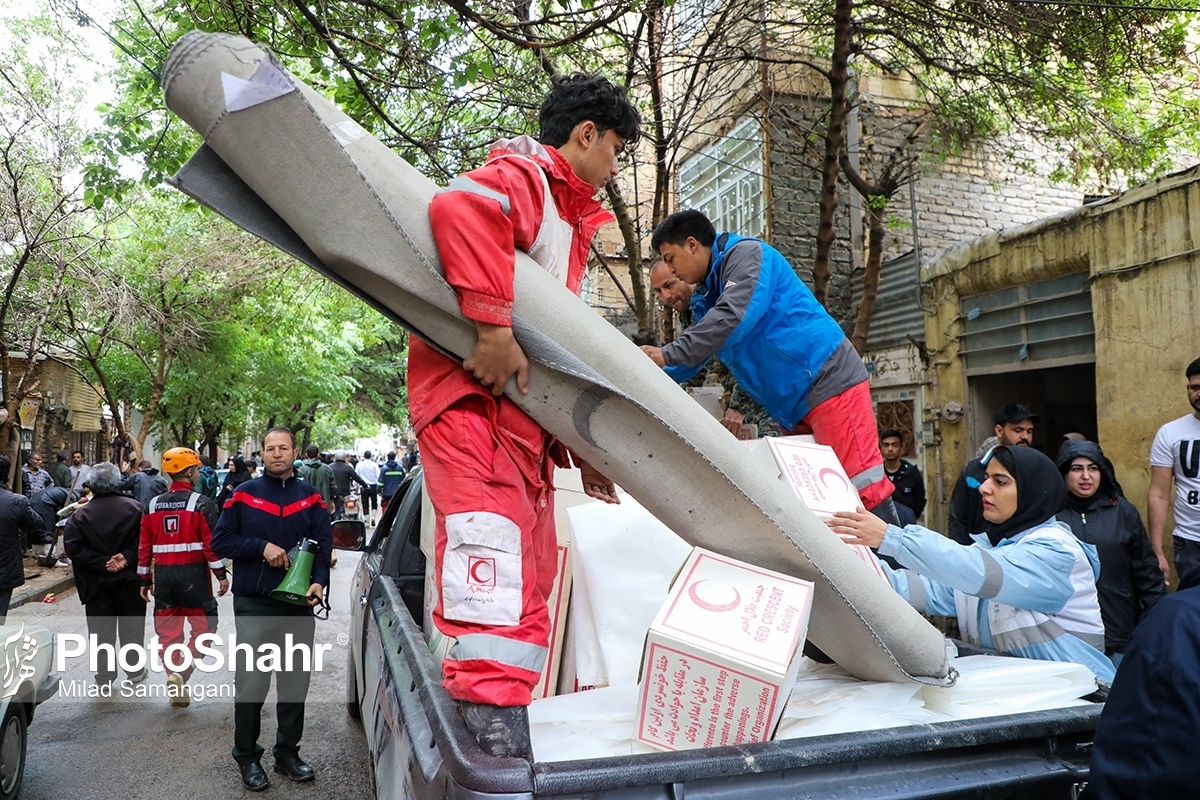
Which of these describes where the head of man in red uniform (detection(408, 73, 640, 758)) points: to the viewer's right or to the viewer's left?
to the viewer's right

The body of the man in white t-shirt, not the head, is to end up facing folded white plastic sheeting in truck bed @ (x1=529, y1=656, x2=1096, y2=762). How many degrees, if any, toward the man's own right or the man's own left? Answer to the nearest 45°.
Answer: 0° — they already face it

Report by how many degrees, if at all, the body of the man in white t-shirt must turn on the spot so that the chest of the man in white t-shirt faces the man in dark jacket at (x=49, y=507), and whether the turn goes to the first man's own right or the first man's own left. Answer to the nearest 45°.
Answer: approximately 90° to the first man's own right

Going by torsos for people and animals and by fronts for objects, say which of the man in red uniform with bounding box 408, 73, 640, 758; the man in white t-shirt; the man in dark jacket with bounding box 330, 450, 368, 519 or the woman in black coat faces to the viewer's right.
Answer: the man in red uniform

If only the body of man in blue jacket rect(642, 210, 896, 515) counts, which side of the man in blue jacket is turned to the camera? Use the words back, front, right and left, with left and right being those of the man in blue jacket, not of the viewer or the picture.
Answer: left

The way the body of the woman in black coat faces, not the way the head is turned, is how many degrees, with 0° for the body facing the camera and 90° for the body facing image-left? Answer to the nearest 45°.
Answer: approximately 45°
